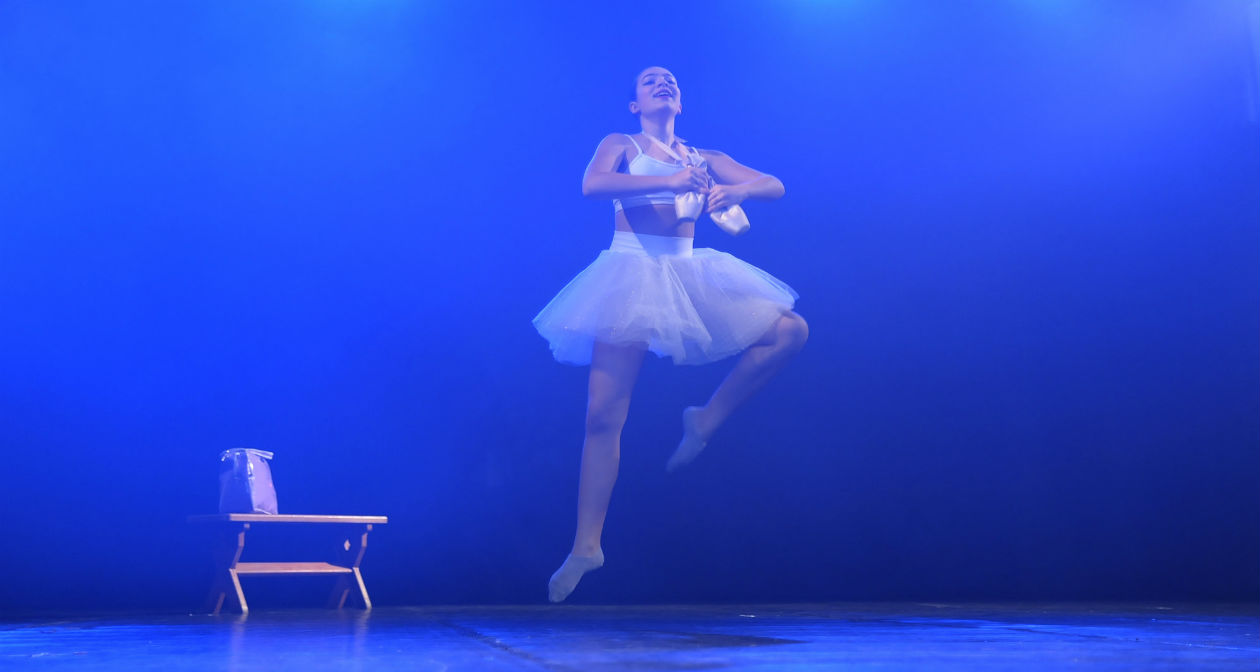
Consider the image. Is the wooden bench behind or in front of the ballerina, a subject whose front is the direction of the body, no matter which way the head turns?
behind

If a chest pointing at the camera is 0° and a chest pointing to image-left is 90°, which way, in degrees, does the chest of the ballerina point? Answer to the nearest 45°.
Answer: approximately 315°

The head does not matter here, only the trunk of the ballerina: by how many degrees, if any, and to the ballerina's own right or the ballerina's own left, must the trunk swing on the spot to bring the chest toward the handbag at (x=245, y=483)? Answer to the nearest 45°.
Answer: approximately 135° to the ballerina's own right
